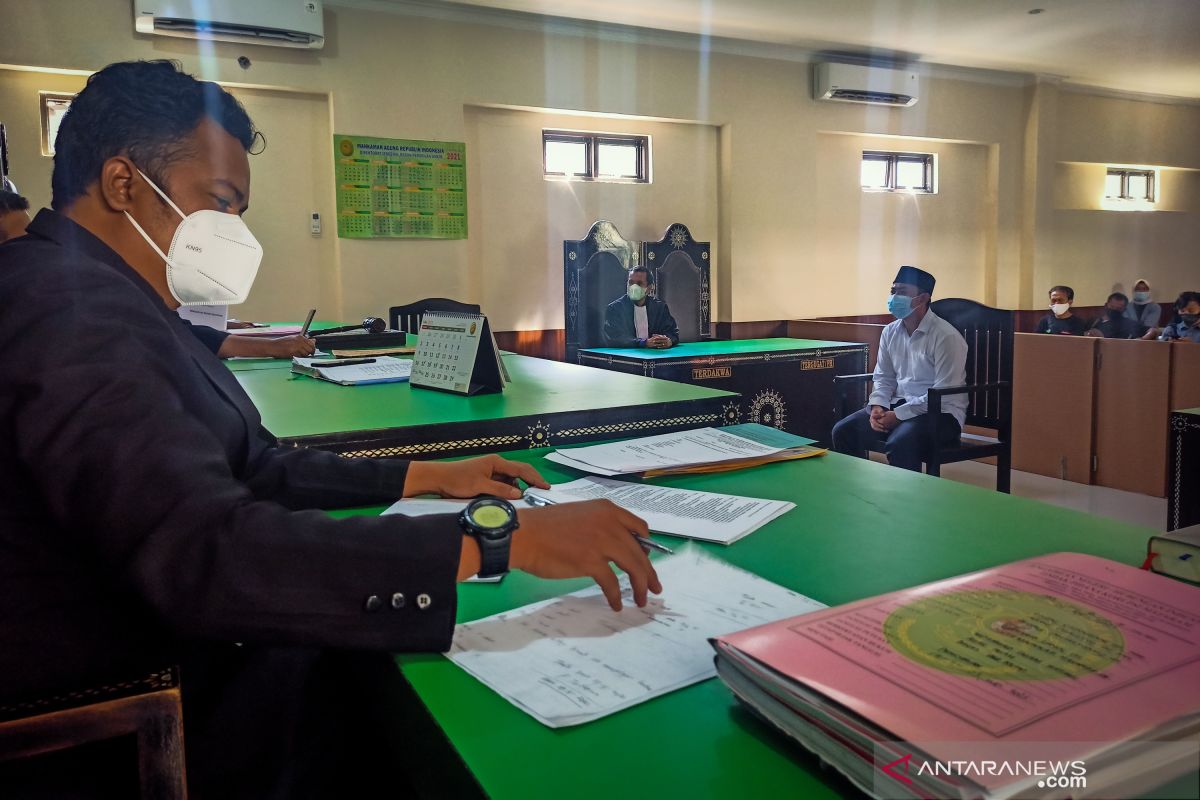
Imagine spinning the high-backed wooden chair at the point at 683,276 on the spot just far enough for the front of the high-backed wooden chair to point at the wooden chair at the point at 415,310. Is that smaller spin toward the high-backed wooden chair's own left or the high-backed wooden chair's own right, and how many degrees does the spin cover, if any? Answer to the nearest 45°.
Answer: approximately 45° to the high-backed wooden chair's own right

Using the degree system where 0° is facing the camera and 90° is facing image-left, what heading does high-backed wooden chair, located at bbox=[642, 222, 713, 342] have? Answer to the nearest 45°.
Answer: approximately 0°

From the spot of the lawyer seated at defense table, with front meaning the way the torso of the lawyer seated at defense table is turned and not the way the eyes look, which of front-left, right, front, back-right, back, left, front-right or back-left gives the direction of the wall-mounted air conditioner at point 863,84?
back-left

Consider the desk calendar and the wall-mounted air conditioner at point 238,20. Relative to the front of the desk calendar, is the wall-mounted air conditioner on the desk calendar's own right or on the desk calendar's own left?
on the desk calendar's own right

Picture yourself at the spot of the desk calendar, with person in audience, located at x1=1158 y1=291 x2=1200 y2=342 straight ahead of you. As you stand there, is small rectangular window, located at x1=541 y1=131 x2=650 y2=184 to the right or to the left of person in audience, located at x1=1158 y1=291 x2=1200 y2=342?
left

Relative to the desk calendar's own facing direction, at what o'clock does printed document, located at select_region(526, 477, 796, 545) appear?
The printed document is roughly at 10 o'clock from the desk calendar.

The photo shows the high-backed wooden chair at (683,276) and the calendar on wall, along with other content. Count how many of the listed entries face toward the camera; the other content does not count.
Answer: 2

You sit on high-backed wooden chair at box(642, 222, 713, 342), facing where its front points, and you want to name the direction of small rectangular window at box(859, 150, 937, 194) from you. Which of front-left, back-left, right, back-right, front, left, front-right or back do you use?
back-left

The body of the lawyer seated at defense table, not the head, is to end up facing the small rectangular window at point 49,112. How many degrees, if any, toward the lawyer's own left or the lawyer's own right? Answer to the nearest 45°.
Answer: approximately 90° to the lawyer's own right

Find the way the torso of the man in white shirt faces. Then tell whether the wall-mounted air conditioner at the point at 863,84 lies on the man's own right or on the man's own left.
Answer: on the man's own right

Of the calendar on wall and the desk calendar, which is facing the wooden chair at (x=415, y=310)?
the calendar on wall

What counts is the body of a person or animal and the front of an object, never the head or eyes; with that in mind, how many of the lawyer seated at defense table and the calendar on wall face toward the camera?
2
